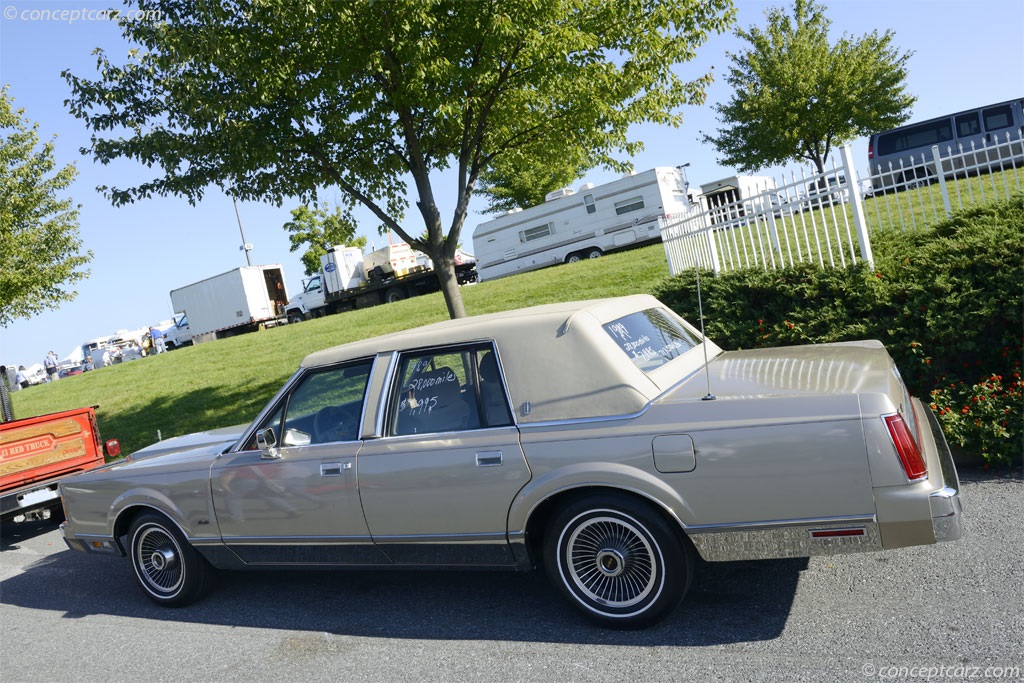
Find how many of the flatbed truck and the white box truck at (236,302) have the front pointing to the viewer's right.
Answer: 0

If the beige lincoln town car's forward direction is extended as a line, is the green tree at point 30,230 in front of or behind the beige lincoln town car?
in front

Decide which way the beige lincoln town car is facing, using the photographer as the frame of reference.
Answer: facing away from the viewer and to the left of the viewer

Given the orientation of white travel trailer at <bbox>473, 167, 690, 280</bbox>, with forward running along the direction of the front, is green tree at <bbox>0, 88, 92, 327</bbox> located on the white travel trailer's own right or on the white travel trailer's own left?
on the white travel trailer's own left

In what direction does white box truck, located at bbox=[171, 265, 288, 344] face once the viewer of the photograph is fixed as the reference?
facing away from the viewer and to the left of the viewer

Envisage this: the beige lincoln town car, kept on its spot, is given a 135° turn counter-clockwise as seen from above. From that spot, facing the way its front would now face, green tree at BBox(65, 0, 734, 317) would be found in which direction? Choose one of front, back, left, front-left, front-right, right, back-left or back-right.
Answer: back

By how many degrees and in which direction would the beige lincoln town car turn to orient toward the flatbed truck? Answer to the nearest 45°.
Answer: approximately 45° to its right

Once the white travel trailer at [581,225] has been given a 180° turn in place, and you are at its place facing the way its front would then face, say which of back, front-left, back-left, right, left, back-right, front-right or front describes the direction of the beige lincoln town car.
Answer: front-right

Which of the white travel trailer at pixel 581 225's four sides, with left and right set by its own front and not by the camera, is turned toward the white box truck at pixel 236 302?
front

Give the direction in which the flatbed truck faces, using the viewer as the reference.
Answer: facing to the left of the viewer
